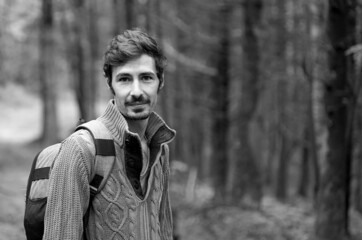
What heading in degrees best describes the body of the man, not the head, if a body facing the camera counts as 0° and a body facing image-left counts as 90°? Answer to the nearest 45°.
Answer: approximately 315°
